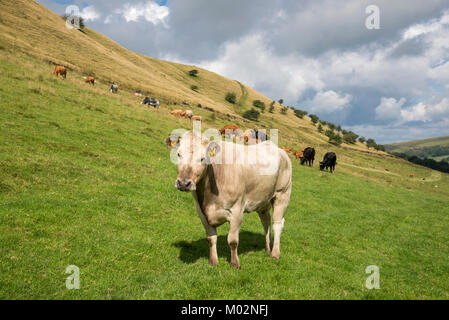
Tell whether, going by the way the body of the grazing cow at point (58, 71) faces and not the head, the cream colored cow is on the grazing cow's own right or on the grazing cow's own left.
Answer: on the grazing cow's own left

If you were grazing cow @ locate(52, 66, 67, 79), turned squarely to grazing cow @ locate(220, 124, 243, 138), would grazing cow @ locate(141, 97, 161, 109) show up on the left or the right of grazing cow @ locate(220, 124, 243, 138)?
left

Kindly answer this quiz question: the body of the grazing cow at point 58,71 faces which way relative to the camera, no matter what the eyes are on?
to the viewer's left

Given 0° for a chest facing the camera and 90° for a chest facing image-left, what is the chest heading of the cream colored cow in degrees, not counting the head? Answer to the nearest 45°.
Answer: approximately 45°
